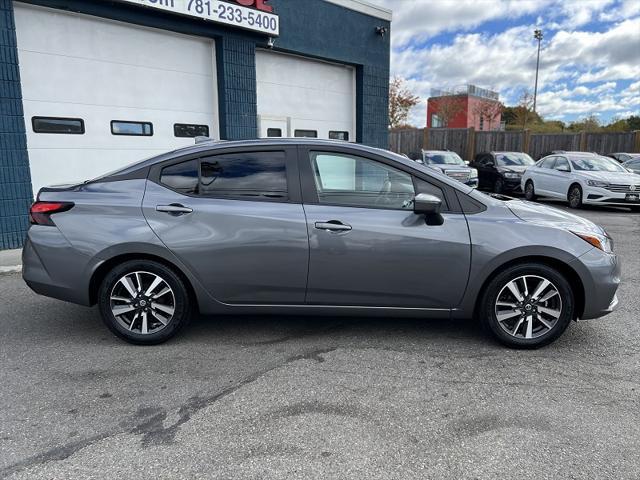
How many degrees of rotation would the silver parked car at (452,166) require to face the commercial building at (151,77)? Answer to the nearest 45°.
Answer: approximately 90° to its right

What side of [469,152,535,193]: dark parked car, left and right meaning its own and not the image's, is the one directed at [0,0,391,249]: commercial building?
right

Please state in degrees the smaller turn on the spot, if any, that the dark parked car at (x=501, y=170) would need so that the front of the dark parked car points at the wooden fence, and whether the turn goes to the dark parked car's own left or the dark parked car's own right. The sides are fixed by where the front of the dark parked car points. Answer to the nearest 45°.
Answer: approximately 135° to the dark parked car's own left

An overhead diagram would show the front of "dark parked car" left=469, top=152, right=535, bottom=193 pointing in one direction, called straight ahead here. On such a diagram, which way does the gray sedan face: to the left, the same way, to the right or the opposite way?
to the left

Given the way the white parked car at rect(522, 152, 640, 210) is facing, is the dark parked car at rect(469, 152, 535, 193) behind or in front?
behind

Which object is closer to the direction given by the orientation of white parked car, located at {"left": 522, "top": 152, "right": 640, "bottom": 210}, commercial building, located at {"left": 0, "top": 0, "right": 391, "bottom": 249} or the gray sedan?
the gray sedan

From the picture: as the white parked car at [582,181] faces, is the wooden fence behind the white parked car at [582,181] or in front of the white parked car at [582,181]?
behind

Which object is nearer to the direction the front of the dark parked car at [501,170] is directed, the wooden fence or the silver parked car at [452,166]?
the silver parked car

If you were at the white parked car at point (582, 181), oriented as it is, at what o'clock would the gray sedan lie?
The gray sedan is roughly at 2 o'clock from the white parked car.

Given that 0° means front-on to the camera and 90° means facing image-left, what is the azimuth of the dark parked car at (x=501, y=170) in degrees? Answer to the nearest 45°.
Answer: approximately 315°

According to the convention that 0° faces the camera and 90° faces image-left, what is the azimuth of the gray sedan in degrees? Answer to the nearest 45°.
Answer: approximately 270°

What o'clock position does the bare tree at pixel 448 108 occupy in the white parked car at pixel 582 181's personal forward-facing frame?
The bare tree is roughly at 7 o'clock from the white parked car.
